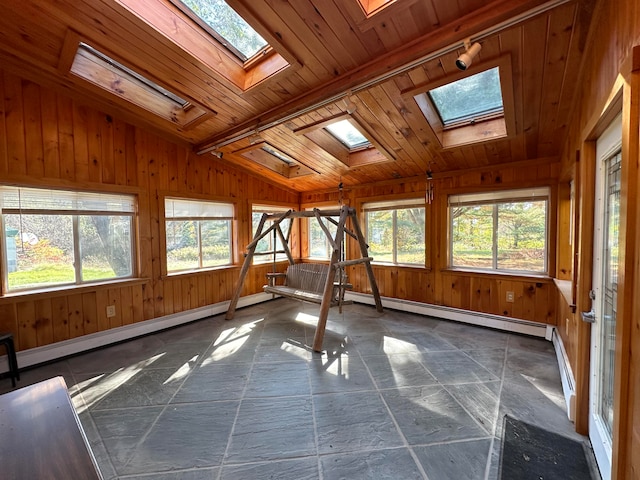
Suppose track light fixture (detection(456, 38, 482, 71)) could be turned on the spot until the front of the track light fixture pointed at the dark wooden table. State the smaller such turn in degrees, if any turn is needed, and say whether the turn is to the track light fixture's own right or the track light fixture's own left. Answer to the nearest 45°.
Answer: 0° — it already faces it

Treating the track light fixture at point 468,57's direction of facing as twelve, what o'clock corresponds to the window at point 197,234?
The window is roughly at 2 o'clock from the track light fixture.

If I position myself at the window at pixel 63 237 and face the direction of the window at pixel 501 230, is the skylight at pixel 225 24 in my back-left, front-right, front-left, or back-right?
front-right

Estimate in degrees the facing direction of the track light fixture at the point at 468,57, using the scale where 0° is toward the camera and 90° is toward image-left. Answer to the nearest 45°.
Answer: approximately 45°

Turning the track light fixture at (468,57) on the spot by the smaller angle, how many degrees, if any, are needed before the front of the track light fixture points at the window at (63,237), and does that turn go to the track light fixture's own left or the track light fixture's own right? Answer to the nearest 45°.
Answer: approximately 45° to the track light fixture's own right

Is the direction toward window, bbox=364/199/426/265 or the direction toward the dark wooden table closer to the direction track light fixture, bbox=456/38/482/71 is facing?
the dark wooden table

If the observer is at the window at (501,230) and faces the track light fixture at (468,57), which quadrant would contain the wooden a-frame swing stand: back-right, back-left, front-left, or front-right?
front-right

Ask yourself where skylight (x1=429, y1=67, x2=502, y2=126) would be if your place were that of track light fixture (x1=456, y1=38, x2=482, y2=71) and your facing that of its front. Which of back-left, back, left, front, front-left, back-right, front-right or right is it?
back-right

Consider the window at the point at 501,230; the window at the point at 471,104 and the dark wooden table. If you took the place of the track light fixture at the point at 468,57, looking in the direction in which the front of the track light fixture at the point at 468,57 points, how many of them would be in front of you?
1

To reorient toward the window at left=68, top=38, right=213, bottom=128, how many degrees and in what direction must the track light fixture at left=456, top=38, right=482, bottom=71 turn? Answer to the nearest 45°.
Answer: approximately 45° to its right

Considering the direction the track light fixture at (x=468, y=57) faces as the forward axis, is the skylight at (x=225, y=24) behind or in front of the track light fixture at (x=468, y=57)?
in front

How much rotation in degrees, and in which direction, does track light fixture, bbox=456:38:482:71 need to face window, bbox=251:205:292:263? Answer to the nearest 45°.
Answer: approximately 90° to its right
